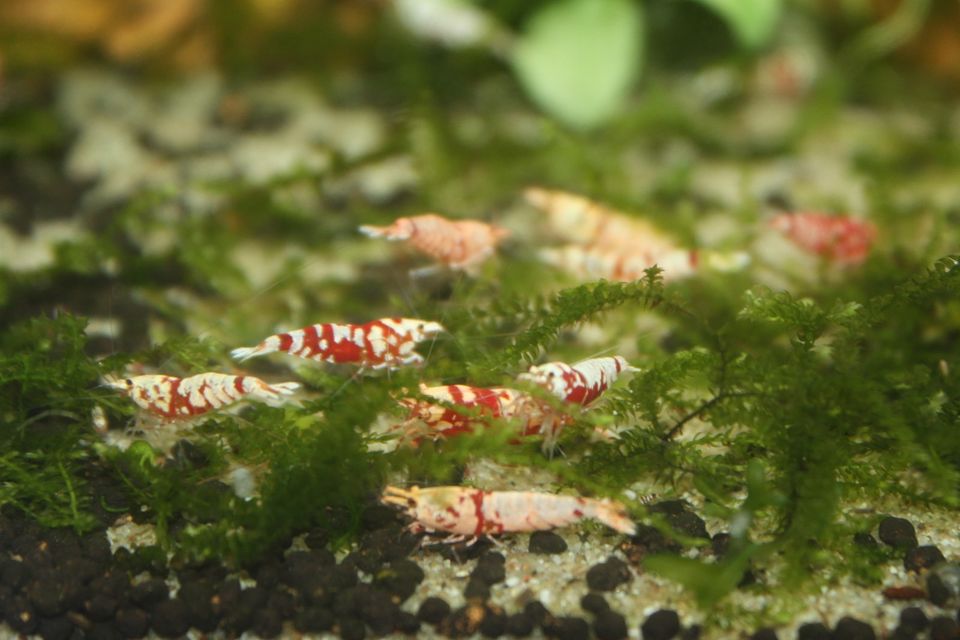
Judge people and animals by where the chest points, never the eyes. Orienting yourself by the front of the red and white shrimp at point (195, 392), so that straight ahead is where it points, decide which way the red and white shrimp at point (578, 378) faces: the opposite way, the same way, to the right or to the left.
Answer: the same way

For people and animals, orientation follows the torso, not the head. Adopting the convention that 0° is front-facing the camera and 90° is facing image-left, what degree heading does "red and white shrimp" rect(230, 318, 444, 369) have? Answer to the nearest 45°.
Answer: approximately 270°

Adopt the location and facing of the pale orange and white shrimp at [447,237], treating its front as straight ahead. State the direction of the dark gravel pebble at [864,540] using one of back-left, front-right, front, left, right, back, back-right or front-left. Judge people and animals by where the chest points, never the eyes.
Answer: front-right

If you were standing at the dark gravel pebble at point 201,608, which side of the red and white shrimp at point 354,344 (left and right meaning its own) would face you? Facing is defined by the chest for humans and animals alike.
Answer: right

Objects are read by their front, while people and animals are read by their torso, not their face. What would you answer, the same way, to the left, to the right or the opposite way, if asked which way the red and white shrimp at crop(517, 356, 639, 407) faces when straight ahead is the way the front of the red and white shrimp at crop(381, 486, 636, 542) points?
the same way

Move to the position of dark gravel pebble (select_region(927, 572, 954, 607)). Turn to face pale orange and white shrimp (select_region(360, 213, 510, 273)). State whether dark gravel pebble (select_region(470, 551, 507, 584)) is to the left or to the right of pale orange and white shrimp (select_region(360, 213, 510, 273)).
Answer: left

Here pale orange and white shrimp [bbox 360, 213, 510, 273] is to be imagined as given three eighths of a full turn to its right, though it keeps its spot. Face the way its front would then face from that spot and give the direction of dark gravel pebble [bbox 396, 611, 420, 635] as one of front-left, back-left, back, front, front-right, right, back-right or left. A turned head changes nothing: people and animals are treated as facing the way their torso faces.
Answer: front-left

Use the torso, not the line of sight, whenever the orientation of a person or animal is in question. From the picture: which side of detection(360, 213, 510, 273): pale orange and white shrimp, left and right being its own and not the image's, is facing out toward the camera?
right
